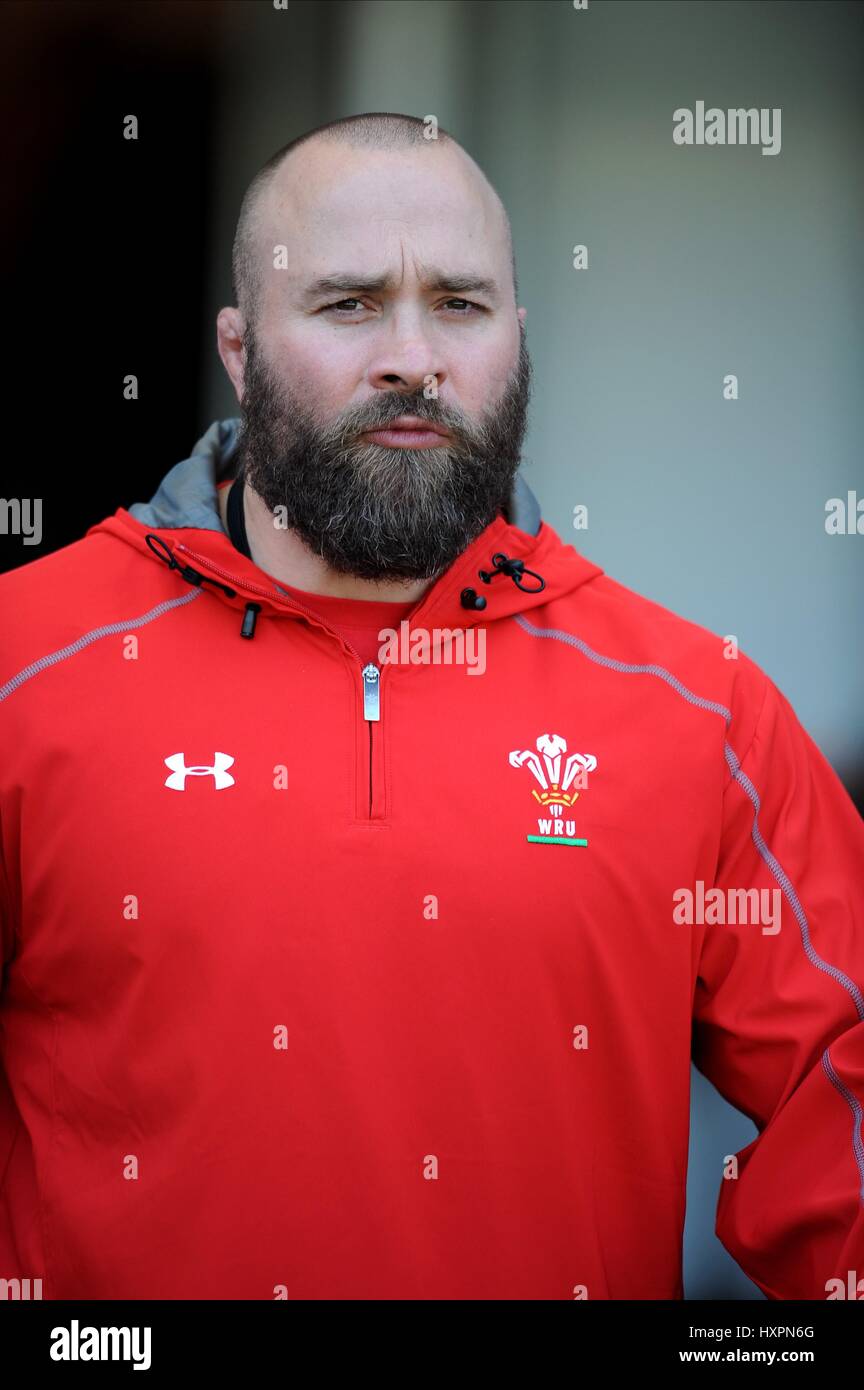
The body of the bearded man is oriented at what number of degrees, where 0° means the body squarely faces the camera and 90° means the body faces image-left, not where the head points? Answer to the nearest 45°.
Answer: approximately 0°
